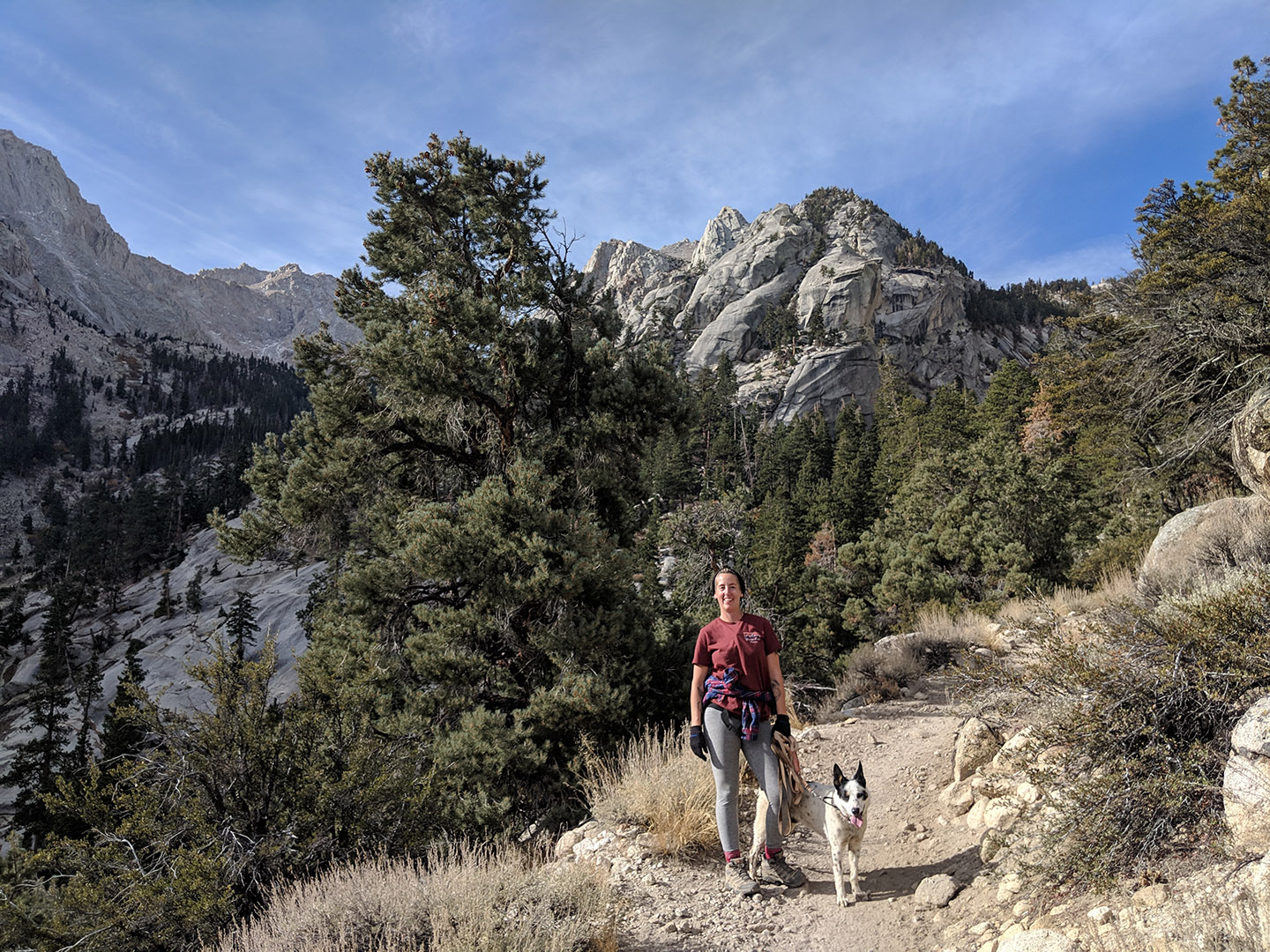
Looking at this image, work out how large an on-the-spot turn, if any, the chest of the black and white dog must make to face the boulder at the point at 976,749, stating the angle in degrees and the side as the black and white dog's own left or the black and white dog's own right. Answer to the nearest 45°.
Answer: approximately 90° to the black and white dog's own left

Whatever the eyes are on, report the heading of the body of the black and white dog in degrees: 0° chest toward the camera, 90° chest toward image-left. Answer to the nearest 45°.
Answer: approximately 315°

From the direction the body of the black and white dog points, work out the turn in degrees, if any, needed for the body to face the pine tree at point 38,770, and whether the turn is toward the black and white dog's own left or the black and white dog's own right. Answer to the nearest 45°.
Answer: approximately 180°

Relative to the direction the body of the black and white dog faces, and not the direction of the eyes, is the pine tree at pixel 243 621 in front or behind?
behind

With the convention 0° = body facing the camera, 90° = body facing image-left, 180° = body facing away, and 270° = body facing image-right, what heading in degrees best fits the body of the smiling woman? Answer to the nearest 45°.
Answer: approximately 0°

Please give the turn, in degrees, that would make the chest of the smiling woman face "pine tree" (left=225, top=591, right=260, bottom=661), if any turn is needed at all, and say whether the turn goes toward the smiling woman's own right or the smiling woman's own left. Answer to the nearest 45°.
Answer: approximately 135° to the smiling woman's own right
